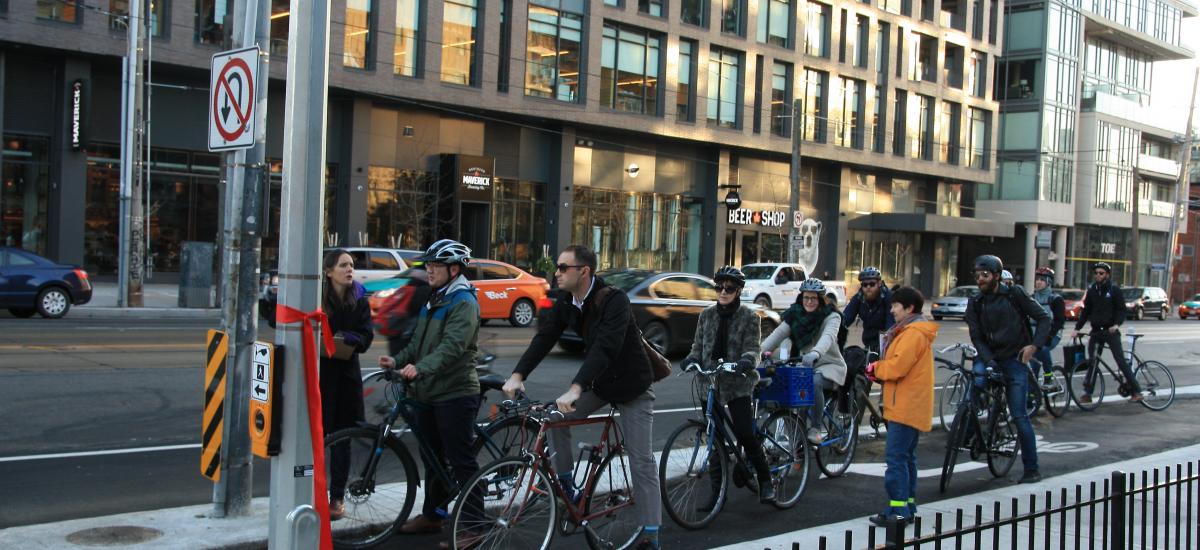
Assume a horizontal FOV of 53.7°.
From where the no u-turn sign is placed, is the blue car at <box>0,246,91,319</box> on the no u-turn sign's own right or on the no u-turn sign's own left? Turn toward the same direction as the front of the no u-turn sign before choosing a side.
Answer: on the no u-turn sign's own right

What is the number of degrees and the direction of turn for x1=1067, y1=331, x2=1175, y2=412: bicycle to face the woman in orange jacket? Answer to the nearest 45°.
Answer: approximately 45° to its left

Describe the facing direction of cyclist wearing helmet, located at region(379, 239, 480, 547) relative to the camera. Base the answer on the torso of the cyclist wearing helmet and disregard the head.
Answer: to the viewer's left

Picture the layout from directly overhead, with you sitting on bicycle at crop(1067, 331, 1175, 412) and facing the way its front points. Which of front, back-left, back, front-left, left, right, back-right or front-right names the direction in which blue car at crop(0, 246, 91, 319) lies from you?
front-right

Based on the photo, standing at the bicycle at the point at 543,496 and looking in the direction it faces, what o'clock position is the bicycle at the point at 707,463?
the bicycle at the point at 707,463 is roughly at 6 o'clock from the bicycle at the point at 543,496.

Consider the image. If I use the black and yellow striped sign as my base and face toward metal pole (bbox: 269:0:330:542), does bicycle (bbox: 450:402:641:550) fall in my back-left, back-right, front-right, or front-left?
front-left

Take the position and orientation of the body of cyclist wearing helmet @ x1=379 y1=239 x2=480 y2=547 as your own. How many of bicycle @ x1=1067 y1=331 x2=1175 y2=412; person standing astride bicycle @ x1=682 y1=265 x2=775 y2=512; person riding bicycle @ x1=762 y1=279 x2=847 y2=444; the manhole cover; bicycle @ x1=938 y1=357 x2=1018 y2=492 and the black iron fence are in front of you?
1

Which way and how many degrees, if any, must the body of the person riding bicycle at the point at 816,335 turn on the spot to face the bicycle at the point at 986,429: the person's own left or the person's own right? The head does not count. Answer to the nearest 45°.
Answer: approximately 135° to the person's own left

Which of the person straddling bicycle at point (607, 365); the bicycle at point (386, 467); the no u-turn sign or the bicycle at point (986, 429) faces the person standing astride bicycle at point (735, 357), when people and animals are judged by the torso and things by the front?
the bicycle at point (986, 429)

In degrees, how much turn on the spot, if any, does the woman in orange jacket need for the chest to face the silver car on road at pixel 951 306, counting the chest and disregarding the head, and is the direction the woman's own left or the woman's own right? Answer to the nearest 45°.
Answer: approximately 90° to the woman's own right

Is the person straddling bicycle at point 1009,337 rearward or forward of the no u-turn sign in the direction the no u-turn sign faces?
rearward

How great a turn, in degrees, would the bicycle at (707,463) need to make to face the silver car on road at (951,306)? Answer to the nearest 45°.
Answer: approximately 135° to its right

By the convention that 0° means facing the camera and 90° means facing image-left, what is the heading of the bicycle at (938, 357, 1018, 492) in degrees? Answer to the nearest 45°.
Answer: approximately 45°

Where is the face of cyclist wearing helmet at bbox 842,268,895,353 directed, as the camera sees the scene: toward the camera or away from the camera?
toward the camera

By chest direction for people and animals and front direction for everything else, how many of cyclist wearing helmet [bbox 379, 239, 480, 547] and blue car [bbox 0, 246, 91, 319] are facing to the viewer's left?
2

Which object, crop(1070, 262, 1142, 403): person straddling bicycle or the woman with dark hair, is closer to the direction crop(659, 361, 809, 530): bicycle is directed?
the woman with dark hair

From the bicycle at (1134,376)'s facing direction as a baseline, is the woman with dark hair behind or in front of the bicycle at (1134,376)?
in front

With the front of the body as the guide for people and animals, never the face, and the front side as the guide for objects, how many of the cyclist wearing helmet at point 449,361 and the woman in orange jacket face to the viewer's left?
2

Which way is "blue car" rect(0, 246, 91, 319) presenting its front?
to the viewer's left

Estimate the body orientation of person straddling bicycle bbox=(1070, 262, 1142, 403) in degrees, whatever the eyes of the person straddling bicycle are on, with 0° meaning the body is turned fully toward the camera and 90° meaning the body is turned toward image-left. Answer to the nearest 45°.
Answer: approximately 45°

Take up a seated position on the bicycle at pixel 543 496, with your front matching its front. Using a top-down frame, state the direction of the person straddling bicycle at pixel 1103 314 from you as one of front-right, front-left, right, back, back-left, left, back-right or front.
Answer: back
